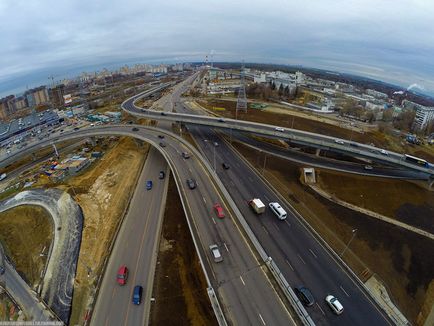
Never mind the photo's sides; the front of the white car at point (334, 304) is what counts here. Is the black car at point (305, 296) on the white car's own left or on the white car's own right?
on the white car's own left

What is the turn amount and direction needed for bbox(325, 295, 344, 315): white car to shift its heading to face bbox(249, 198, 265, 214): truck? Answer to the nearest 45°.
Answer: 0° — it already faces it

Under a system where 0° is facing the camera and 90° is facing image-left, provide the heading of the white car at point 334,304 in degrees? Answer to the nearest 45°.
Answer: approximately 135°

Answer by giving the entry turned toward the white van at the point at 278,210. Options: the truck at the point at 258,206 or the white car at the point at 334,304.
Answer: the white car

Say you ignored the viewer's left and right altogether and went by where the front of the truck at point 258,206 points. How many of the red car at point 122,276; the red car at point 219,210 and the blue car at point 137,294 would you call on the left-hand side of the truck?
3

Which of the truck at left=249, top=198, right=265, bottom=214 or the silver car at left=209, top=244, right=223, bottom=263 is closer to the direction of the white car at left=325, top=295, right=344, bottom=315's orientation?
the truck

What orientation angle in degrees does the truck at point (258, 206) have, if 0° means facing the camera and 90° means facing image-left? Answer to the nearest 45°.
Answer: approximately 135°

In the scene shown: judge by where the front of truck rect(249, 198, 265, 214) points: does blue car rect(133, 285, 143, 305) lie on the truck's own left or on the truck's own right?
on the truck's own left

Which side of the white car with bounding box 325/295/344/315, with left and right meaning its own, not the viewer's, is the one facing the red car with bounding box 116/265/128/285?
left
